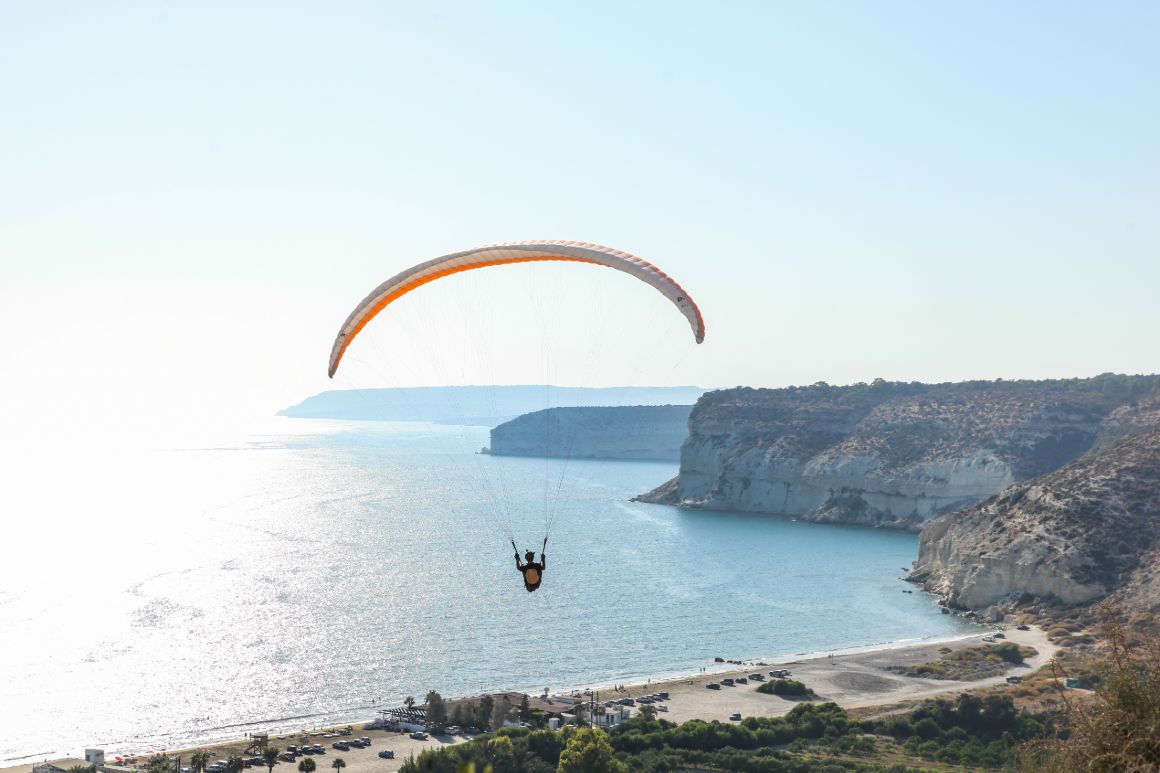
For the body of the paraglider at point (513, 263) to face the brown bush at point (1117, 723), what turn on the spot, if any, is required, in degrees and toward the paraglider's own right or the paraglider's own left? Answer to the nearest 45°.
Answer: approximately 135° to the paraglider's own right

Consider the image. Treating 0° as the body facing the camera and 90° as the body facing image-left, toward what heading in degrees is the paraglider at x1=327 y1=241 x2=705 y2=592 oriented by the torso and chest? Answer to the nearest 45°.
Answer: approximately 180°

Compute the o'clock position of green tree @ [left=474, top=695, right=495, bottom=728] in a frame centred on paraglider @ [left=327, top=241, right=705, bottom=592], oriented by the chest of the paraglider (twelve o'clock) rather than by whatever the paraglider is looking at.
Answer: The green tree is roughly at 12 o'clock from the paraglider.

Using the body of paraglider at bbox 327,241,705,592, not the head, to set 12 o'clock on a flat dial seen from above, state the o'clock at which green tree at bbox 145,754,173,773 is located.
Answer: The green tree is roughly at 11 o'clock from the paraglider.
